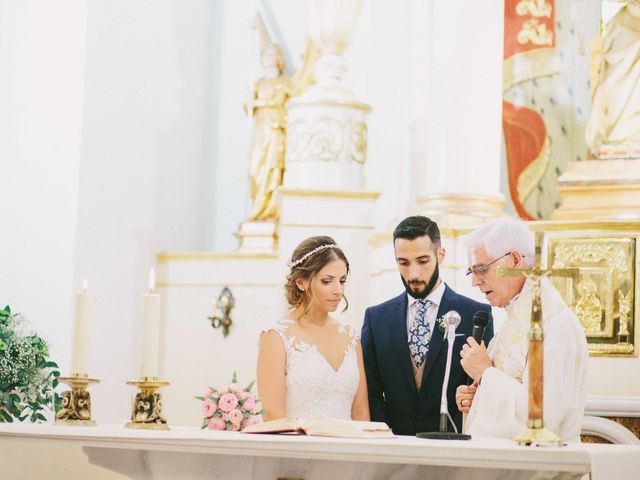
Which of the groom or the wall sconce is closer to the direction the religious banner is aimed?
the groom

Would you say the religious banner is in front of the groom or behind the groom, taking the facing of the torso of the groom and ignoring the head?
behind

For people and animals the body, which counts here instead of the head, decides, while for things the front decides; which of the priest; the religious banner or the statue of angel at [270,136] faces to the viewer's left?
the priest

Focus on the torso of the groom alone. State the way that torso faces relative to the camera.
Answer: toward the camera

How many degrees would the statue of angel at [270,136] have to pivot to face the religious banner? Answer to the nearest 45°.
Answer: approximately 90° to its left

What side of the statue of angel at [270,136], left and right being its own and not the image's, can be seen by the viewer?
front

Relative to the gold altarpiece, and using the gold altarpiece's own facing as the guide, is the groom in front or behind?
in front

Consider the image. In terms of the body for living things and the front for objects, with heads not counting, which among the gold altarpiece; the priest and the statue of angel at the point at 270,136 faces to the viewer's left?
the priest

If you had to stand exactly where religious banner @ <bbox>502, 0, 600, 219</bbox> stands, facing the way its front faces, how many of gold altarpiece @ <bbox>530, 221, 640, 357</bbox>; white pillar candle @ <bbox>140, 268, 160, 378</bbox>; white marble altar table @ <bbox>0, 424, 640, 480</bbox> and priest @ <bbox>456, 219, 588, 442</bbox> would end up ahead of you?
4

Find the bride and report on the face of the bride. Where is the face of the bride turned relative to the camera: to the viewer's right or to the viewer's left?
to the viewer's right

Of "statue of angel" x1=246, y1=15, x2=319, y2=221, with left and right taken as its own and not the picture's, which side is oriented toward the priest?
front

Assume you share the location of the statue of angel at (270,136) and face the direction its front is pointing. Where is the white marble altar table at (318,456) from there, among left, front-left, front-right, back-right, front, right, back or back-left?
front
